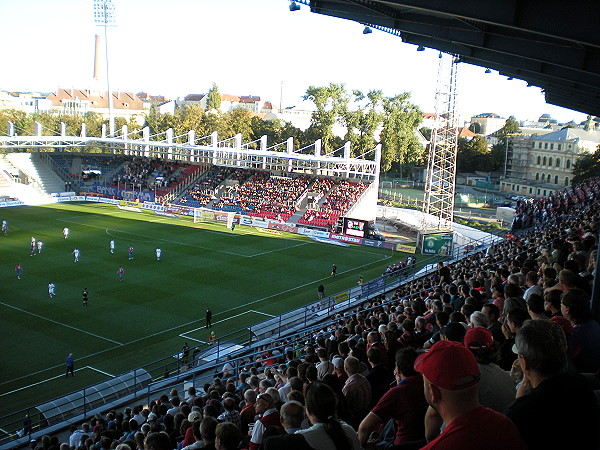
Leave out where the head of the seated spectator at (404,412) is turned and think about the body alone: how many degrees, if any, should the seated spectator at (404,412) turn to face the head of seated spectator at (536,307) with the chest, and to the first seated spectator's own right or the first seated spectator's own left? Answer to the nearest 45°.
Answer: approximately 90° to the first seated spectator's own right

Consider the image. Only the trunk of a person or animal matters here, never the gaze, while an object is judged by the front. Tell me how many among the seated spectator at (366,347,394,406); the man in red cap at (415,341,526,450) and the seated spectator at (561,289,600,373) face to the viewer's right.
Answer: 0

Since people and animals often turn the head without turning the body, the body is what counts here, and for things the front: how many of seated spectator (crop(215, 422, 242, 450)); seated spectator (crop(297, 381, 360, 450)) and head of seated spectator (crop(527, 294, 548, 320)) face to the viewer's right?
0

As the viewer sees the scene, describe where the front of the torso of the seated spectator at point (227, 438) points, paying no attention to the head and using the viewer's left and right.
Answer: facing away from the viewer and to the left of the viewer

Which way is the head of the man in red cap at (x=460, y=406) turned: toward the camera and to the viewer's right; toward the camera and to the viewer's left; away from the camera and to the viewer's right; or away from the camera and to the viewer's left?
away from the camera and to the viewer's left

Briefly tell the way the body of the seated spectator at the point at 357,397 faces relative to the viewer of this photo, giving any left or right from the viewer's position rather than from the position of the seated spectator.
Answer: facing away from the viewer and to the left of the viewer

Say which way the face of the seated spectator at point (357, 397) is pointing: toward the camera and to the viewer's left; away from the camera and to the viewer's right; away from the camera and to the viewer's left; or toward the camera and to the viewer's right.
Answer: away from the camera and to the viewer's left

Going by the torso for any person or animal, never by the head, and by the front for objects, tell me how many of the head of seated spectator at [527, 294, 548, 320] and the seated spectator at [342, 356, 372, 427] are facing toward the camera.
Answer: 0

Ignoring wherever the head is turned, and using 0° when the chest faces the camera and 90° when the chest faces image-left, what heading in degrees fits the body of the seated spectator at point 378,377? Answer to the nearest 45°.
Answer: approximately 135°

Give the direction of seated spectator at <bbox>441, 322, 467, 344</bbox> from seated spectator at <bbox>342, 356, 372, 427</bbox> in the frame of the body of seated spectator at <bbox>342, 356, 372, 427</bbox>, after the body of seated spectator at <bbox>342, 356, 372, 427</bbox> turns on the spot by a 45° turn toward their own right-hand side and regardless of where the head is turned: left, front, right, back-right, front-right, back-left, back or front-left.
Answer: front-right

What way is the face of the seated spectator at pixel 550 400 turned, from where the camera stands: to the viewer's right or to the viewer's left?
to the viewer's left

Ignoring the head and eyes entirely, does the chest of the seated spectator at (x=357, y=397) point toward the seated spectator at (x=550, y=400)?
no

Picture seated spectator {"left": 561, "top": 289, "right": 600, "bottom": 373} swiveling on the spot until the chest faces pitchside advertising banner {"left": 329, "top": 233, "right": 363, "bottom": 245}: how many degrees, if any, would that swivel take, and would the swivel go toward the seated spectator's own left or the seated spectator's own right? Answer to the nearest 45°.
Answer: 0° — they already face it

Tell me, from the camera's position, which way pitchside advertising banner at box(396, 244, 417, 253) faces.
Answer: facing the viewer and to the left of the viewer

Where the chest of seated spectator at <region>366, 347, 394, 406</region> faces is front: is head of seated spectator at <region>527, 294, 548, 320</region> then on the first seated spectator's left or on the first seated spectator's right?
on the first seated spectator's right

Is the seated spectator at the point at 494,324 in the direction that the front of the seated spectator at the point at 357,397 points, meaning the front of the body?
no

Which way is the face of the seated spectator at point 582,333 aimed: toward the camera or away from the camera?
away from the camera

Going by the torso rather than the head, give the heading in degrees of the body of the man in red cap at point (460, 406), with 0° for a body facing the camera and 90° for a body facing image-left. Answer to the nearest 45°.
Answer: approximately 135°
